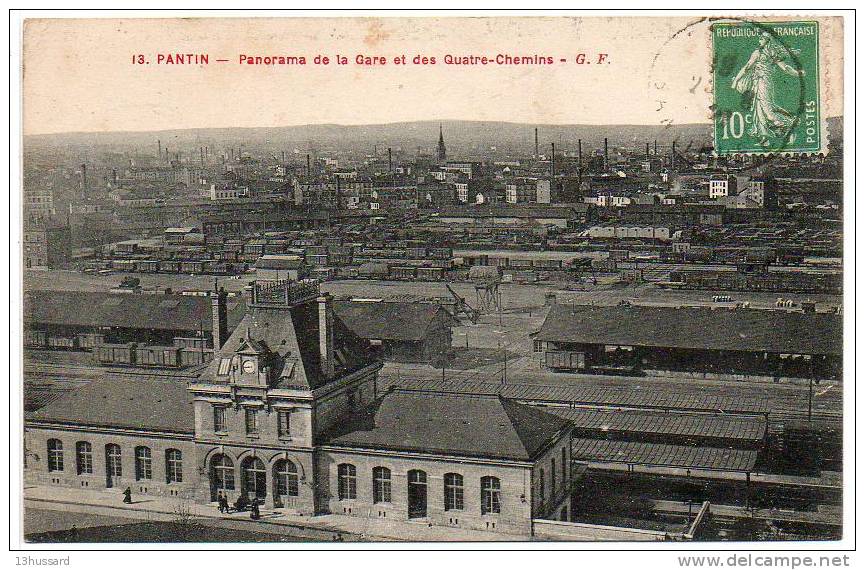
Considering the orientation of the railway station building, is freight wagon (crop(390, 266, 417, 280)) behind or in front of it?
behind

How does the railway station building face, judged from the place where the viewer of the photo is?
facing the viewer and to the left of the viewer
